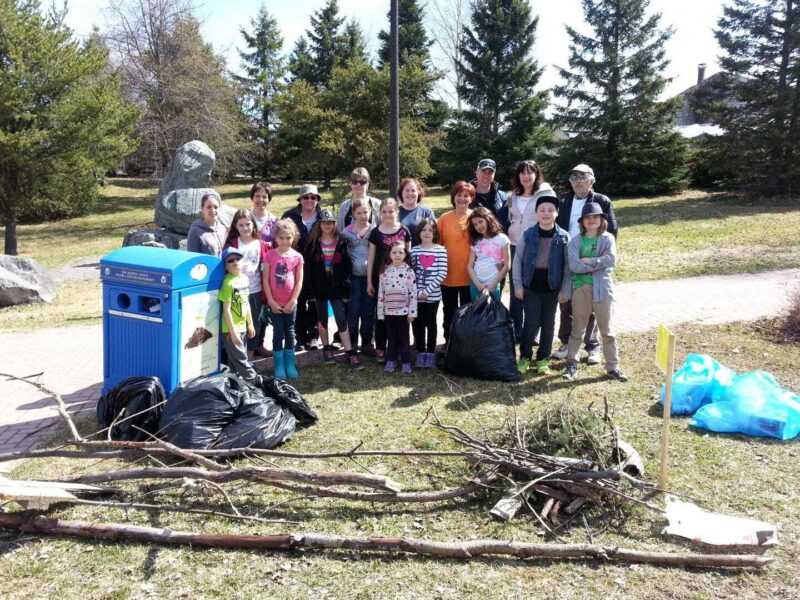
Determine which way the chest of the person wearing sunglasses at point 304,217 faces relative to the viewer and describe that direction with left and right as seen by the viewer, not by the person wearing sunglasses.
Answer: facing the viewer

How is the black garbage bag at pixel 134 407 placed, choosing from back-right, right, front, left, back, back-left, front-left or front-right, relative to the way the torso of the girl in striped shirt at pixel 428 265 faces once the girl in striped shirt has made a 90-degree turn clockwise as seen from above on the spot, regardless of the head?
front-left

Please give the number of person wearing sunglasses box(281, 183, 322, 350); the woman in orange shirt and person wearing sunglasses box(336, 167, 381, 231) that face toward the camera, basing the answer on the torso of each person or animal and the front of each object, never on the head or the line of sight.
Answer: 3

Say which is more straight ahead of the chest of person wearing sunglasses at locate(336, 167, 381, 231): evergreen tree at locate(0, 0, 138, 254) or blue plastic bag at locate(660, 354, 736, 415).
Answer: the blue plastic bag

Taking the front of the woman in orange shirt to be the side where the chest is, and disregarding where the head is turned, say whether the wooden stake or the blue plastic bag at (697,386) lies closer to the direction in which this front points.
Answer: the wooden stake

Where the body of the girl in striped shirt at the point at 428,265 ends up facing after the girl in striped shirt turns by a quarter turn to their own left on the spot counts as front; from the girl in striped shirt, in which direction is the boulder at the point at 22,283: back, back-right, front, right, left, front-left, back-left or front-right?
back-left

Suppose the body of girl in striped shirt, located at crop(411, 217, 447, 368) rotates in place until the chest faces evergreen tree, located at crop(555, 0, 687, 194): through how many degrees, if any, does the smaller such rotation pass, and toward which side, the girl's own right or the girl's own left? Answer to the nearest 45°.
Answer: approximately 180°

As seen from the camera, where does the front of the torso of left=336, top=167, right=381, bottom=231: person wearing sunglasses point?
toward the camera

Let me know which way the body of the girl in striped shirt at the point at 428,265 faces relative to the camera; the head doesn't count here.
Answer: toward the camera

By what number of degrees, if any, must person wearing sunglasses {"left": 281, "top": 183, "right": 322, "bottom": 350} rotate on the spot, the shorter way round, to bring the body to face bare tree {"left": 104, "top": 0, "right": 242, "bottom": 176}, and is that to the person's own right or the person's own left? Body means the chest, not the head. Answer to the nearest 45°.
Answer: approximately 180°

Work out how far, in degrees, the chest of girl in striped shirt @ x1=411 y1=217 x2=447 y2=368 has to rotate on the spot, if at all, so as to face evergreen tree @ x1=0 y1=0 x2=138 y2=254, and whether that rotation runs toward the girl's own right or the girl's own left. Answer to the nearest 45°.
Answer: approximately 135° to the girl's own right

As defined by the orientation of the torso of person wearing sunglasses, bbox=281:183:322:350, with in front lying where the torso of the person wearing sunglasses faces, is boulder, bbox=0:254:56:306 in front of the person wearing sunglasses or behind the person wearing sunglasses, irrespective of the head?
behind

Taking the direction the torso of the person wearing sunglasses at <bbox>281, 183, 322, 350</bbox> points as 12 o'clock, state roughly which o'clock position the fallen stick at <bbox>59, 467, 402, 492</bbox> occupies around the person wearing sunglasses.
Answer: The fallen stick is roughly at 12 o'clock from the person wearing sunglasses.
